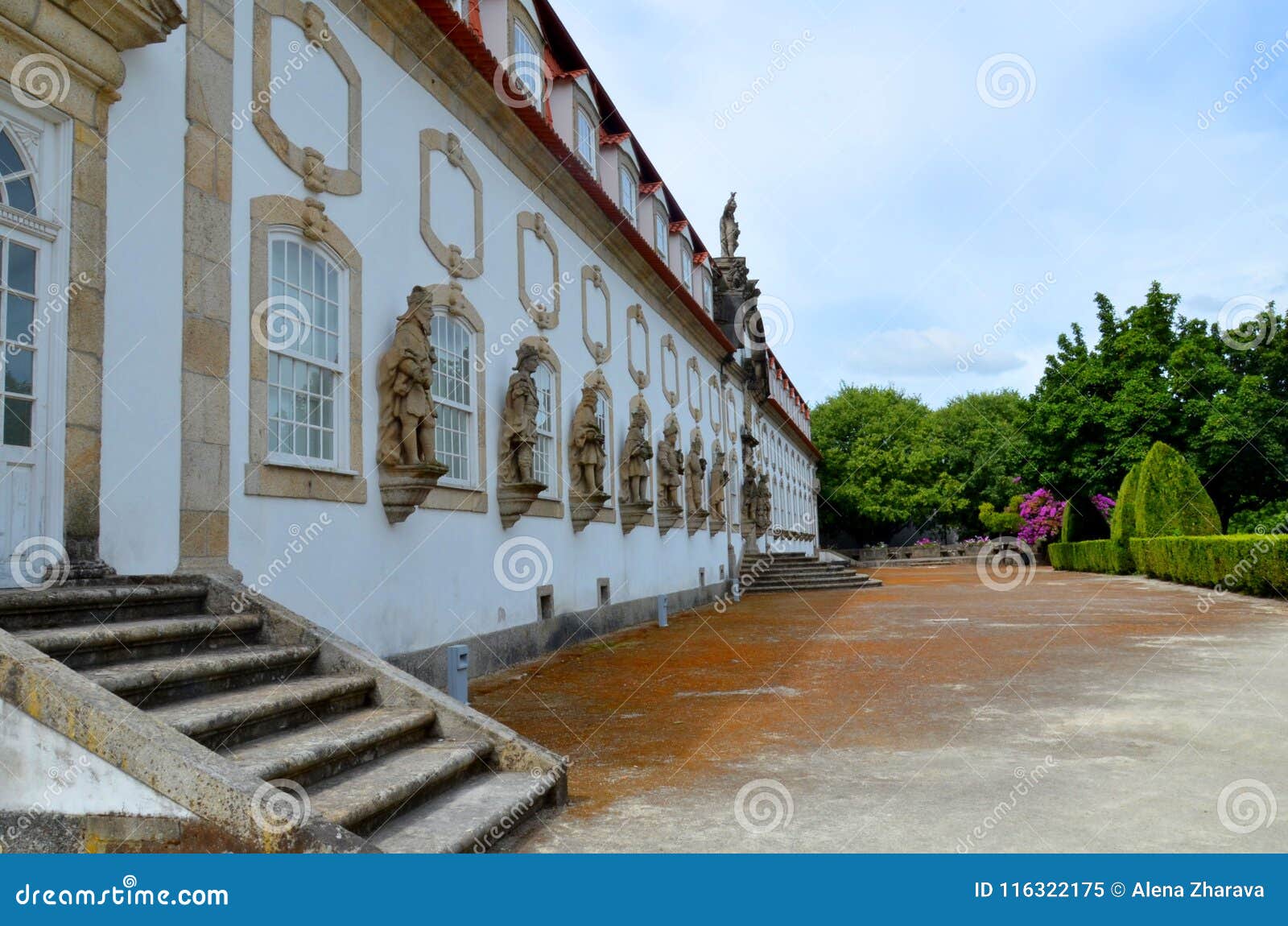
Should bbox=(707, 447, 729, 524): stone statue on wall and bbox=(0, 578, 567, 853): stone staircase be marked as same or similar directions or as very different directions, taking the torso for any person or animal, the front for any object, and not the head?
same or similar directions

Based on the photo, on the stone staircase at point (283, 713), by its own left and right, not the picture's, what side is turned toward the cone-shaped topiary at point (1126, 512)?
left

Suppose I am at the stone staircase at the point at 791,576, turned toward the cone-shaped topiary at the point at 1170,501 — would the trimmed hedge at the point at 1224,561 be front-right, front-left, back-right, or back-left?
front-right

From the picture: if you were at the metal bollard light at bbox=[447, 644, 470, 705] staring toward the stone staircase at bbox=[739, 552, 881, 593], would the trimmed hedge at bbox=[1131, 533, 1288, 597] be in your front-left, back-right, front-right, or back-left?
front-right

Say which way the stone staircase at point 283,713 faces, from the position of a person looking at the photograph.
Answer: facing the viewer and to the right of the viewer

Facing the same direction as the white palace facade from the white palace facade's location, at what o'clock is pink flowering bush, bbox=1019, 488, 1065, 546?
The pink flowering bush is roughly at 9 o'clock from the white palace facade.

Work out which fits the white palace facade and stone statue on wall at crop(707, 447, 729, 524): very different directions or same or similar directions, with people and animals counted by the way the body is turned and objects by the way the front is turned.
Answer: same or similar directions

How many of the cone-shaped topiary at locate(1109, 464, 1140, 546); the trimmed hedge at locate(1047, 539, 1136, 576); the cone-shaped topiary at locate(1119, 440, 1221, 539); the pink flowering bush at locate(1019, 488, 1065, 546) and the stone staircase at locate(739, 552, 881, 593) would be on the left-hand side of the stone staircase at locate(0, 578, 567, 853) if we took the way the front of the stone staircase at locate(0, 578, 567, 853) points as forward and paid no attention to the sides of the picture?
5

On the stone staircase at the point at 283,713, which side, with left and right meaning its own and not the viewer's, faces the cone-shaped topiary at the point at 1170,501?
left

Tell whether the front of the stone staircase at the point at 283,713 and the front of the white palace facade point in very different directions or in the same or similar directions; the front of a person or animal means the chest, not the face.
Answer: same or similar directions
